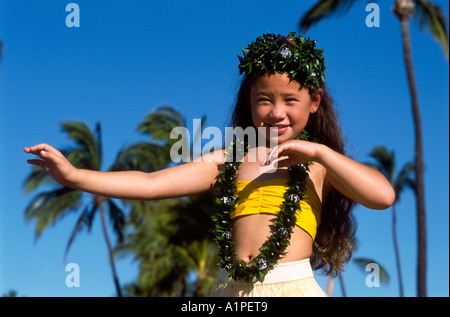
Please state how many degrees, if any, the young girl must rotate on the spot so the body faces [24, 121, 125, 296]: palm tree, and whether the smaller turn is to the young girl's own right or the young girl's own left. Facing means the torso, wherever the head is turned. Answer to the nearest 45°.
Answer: approximately 135° to the young girl's own right

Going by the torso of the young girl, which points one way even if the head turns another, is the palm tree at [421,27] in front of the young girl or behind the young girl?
behind

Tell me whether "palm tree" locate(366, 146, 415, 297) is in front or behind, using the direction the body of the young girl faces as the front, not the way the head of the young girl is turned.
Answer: behind

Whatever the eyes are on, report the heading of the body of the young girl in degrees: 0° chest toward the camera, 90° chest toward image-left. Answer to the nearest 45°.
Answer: approximately 45°

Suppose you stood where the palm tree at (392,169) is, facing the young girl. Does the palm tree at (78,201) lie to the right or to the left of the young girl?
right

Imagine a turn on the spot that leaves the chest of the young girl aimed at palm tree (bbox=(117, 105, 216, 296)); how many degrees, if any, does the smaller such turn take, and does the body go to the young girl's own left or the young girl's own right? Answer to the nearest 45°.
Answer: approximately 135° to the young girl's own right
